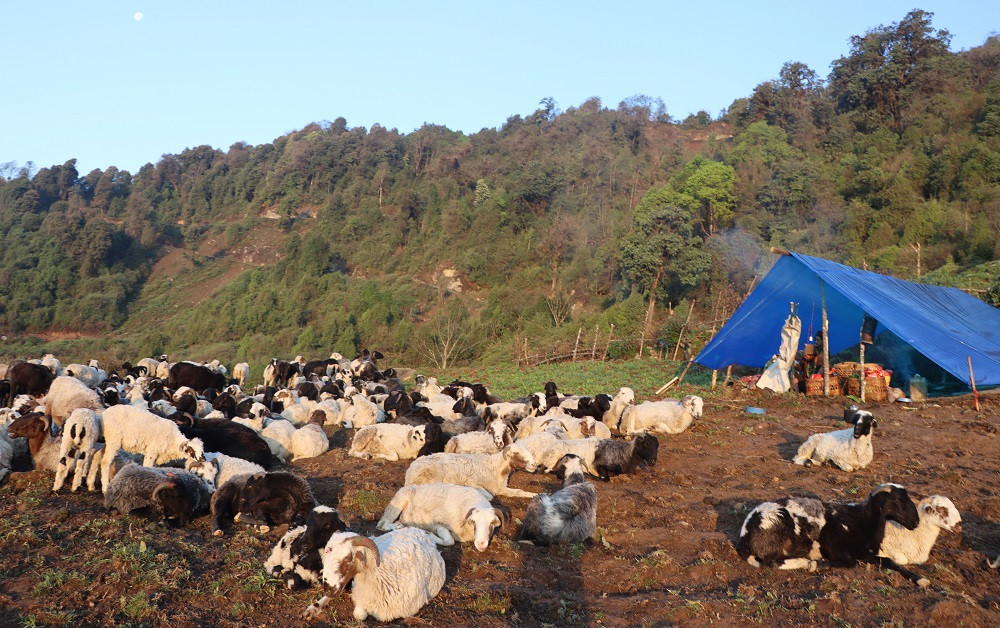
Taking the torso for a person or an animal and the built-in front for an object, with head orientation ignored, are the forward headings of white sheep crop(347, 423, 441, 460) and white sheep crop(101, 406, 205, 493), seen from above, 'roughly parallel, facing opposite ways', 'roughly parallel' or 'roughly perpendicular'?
roughly parallel

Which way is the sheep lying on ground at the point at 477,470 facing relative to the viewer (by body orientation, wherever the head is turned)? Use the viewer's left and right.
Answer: facing to the right of the viewer

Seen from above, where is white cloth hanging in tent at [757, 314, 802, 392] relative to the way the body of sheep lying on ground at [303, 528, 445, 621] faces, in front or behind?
behind

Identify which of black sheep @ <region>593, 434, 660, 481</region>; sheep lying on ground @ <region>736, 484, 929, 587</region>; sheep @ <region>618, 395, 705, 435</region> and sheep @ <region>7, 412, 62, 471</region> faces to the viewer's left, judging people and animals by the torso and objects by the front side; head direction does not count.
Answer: sheep @ <region>7, 412, 62, 471</region>

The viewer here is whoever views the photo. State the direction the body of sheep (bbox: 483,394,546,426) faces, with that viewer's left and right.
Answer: facing to the right of the viewer

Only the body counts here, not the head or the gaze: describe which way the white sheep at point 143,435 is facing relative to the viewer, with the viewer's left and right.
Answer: facing to the right of the viewer

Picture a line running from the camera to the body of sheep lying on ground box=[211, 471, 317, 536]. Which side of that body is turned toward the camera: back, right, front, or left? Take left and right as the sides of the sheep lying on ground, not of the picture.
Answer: left

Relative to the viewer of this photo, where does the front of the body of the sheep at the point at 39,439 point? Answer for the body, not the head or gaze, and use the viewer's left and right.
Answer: facing to the left of the viewer

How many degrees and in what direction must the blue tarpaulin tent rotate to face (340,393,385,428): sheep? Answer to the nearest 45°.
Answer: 0° — it already faces it

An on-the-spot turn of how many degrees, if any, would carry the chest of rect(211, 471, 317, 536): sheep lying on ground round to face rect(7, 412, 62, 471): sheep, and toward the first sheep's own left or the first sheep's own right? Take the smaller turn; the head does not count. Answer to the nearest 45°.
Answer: approximately 45° to the first sheep's own right

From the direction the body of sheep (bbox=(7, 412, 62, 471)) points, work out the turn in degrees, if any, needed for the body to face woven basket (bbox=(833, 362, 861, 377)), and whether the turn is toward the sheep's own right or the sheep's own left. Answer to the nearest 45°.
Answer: approximately 180°

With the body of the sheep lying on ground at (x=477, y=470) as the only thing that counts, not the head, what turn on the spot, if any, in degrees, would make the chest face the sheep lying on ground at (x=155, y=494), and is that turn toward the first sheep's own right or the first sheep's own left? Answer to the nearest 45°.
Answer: approximately 135° to the first sheep's own right

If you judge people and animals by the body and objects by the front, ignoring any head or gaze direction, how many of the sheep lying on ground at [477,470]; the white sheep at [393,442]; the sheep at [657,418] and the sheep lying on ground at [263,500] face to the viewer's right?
3

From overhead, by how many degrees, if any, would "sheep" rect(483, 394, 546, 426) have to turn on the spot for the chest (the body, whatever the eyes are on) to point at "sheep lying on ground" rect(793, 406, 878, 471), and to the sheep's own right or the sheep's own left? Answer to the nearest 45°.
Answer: approximately 45° to the sheep's own right

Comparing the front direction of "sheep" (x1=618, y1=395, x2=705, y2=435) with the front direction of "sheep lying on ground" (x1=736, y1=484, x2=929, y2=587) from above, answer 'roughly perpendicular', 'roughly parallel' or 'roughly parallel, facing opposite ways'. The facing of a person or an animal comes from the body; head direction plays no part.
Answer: roughly parallel

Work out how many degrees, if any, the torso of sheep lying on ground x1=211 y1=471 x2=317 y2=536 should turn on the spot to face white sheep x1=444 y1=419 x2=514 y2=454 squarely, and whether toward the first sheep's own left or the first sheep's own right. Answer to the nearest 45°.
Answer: approximately 135° to the first sheep's own right

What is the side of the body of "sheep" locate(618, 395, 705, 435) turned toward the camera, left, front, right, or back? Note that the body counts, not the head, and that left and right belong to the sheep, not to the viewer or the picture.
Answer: right
